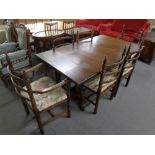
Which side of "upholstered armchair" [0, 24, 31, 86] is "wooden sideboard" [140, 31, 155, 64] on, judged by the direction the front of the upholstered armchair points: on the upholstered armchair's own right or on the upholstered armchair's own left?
on the upholstered armchair's own left

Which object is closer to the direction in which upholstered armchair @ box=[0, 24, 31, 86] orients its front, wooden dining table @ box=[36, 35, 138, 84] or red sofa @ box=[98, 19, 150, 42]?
the wooden dining table
